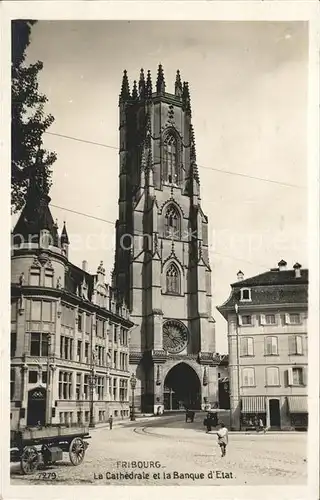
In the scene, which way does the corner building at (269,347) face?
toward the camera

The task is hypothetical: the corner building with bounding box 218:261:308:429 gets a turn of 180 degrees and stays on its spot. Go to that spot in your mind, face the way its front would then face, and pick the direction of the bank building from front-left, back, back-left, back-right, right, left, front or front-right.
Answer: left
